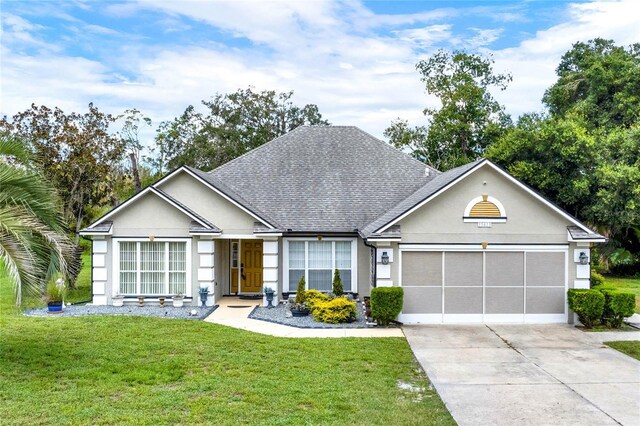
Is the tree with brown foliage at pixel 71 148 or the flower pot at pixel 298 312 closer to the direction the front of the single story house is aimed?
the flower pot

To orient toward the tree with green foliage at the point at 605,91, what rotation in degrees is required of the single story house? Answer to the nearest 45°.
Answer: approximately 135° to its left

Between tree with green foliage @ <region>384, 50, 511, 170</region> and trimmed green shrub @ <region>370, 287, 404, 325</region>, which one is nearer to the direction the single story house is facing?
the trimmed green shrub

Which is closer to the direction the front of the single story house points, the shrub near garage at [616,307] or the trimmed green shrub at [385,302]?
the trimmed green shrub

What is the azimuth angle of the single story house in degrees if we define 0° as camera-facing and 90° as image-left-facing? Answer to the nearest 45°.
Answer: approximately 0°

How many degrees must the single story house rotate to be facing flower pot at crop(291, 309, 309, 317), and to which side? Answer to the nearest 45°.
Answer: approximately 45° to its right

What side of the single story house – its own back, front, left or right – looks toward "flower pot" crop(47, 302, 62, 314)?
right

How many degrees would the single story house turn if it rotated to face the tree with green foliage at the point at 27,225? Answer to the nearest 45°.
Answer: approximately 45° to its right

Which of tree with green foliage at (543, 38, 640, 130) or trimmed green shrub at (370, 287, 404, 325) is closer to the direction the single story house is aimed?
the trimmed green shrub

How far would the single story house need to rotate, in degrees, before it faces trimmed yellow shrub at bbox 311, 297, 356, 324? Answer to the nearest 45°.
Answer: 0° — it already faces it

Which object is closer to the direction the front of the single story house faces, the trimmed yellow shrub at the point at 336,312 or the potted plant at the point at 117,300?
the trimmed yellow shrub

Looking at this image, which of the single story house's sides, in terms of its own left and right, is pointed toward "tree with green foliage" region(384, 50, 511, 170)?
back

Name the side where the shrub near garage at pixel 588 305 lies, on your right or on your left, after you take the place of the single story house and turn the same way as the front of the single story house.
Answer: on your left

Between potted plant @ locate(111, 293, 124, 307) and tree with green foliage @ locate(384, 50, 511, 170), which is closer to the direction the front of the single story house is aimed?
the potted plant
